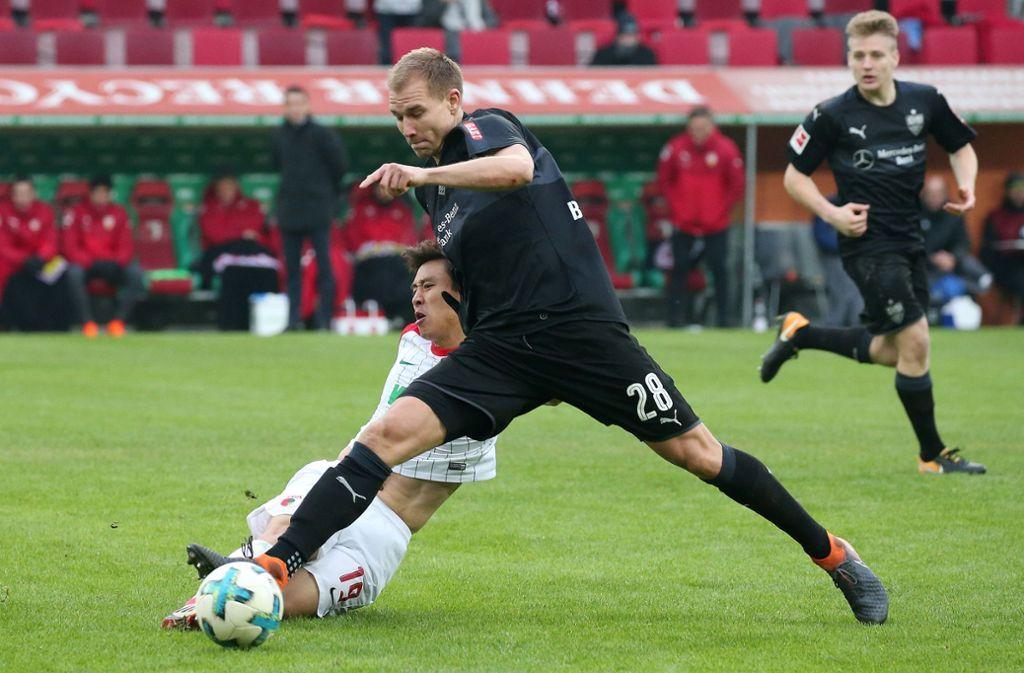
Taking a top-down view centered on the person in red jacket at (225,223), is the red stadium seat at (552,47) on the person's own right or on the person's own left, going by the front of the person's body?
on the person's own left

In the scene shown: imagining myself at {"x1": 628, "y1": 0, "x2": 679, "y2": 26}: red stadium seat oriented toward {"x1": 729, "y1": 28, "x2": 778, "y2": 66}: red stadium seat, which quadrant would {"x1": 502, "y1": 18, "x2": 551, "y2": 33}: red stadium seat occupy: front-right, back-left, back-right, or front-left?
back-right

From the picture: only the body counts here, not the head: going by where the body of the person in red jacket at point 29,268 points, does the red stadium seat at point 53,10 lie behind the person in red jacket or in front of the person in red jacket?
behind

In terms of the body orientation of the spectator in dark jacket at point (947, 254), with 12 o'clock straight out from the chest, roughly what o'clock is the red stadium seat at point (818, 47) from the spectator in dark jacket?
The red stadium seat is roughly at 5 o'clock from the spectator in dark jacket.

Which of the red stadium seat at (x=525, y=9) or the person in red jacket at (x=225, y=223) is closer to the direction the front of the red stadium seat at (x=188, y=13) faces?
the person in red jacket

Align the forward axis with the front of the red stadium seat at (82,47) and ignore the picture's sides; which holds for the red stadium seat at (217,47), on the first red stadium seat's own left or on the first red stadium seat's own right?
on the first red stadium seat's own left

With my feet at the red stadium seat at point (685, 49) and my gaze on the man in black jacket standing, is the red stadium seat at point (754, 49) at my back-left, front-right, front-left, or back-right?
back-left

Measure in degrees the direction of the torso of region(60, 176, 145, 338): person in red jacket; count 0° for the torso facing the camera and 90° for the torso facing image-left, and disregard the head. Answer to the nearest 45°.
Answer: approximately 0°

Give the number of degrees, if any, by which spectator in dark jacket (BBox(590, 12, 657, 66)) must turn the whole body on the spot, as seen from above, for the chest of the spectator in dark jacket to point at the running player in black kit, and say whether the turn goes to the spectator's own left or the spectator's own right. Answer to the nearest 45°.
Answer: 0° — they already face them

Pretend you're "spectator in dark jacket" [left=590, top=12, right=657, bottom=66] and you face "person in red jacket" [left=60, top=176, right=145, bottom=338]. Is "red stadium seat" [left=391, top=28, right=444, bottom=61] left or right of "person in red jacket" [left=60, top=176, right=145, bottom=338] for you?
right

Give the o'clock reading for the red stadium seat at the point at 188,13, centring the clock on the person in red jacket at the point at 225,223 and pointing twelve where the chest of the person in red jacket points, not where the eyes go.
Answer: The red stadium seat is roughly at 6 o'clock from the person in red jacket.
